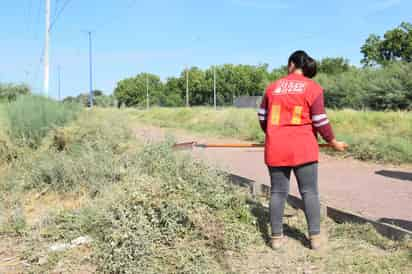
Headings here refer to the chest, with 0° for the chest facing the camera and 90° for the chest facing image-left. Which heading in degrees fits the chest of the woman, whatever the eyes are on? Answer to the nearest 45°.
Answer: approximately 180°

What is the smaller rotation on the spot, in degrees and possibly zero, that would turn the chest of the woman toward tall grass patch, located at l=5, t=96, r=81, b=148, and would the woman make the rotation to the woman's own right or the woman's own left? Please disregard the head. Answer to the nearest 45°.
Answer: approximately 45° to the woman's own left

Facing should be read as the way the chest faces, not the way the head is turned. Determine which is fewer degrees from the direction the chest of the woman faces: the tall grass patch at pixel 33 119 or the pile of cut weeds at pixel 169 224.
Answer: the tall grass patch

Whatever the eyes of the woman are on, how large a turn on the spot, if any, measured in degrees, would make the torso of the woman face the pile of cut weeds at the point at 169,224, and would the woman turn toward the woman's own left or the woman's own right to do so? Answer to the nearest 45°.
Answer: approximately 90° to the woman's own left

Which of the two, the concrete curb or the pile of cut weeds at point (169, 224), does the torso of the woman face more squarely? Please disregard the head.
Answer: the concrete curb
